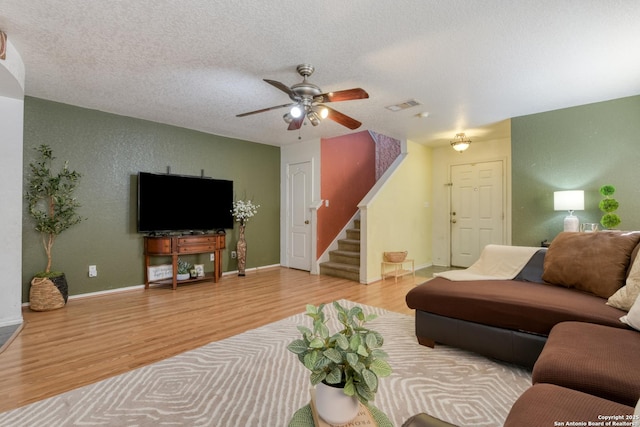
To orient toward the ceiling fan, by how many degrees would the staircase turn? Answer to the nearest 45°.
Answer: approximately 45° to its left

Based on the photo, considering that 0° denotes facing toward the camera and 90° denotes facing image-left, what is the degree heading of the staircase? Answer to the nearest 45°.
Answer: approximately 45°

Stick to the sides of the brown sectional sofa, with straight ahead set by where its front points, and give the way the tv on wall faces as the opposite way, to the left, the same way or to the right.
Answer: the opposite way

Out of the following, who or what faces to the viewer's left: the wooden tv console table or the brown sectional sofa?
the brown sectional sofa

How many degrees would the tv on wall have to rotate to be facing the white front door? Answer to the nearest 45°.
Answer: approximately 45° to its left

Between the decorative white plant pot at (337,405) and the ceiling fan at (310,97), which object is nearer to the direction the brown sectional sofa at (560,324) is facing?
the ceiling fan

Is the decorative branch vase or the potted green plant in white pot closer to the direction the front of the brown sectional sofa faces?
the decorative branch vase

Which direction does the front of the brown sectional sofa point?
to the viewer's left

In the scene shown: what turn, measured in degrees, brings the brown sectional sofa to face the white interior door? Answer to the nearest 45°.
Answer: approximately 45° to its right

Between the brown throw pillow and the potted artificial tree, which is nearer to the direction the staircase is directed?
the potted artificial tree
